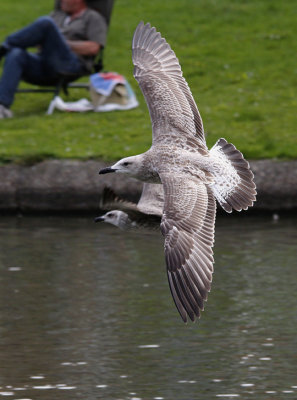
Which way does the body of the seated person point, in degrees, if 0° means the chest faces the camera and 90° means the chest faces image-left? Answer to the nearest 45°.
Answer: approximately 45°

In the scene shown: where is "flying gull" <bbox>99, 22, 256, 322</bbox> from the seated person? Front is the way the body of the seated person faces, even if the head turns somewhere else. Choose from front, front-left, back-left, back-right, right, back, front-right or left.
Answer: front-left

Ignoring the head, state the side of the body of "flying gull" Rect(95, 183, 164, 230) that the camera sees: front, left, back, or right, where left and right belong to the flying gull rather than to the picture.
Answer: left

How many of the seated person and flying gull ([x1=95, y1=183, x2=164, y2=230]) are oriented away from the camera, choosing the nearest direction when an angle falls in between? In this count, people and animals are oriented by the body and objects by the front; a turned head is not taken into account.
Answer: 0

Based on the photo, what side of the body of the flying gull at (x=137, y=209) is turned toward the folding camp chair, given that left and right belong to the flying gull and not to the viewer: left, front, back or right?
right
